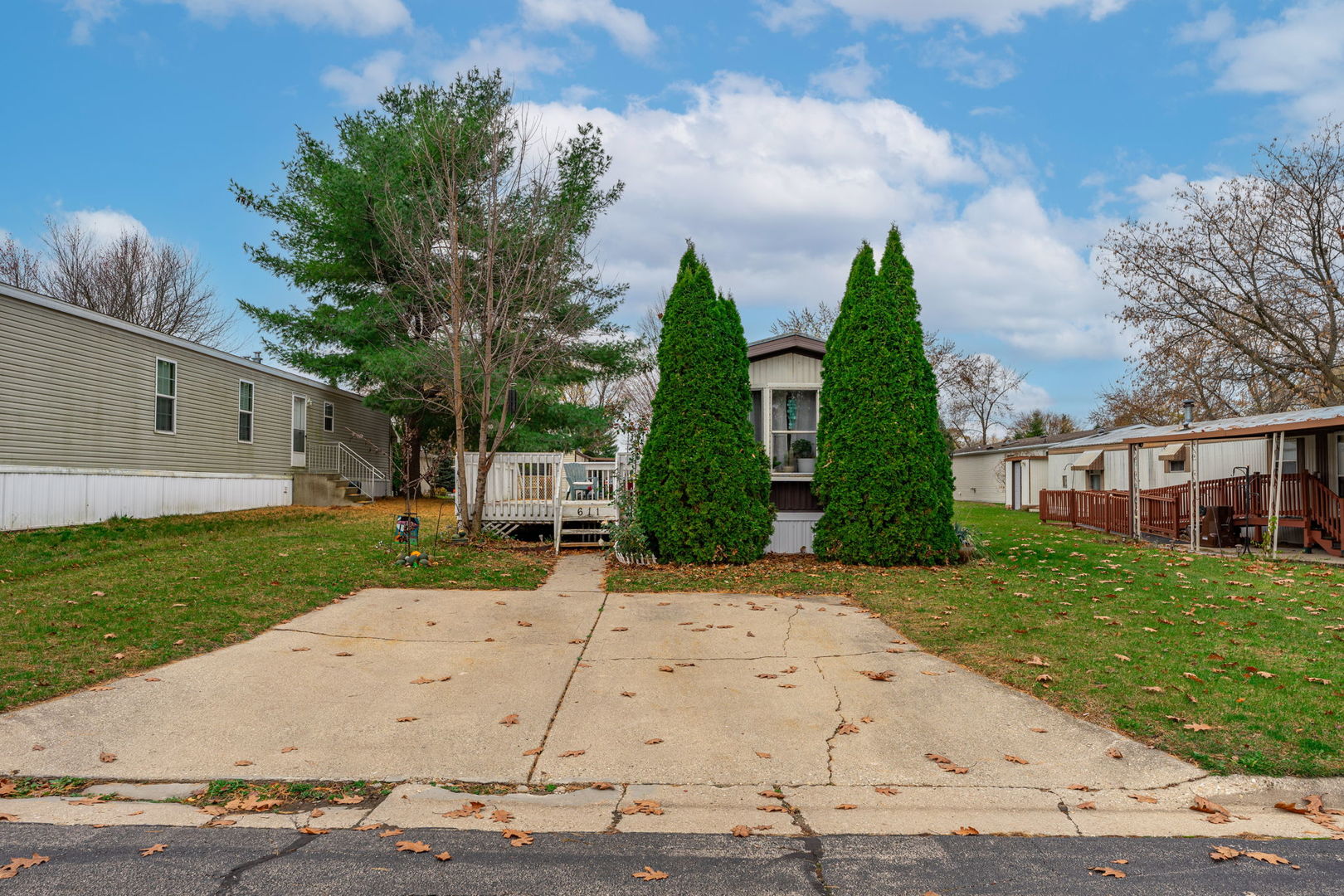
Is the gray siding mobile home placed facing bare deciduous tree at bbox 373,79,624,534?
yes

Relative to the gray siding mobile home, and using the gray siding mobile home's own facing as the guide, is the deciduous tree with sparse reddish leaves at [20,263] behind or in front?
behind

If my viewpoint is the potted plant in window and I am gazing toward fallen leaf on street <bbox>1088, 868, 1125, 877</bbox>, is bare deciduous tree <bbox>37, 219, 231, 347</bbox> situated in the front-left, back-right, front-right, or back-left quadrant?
back-right

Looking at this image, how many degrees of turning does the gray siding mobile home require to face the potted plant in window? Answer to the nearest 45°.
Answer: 0° — it already faces it

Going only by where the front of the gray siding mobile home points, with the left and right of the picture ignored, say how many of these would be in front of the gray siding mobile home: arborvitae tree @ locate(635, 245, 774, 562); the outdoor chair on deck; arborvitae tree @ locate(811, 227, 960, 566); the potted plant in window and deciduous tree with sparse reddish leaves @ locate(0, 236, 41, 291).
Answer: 4

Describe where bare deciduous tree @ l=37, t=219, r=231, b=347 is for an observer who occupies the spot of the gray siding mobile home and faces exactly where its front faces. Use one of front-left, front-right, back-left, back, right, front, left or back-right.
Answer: back-left

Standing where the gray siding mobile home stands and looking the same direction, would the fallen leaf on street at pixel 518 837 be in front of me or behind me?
in front

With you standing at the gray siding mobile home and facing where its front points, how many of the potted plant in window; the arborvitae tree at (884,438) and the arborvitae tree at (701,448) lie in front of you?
3

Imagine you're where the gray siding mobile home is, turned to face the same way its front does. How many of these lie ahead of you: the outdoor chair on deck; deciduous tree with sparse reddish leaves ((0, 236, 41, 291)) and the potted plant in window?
2

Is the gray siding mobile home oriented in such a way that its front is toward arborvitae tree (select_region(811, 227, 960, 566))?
yes

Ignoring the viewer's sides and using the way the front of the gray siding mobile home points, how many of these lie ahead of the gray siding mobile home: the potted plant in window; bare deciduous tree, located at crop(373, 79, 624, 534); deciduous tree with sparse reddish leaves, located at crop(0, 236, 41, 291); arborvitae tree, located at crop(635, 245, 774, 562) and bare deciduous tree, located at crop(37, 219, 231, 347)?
3

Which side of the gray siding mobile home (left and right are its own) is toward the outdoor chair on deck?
front

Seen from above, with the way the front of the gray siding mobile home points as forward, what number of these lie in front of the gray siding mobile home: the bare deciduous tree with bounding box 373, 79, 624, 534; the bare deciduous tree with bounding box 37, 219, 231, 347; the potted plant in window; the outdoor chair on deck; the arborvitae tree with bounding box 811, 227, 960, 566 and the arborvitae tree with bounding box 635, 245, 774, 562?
5

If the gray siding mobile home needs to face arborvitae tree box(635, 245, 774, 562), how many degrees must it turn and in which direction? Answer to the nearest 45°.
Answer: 0° — it already faces it

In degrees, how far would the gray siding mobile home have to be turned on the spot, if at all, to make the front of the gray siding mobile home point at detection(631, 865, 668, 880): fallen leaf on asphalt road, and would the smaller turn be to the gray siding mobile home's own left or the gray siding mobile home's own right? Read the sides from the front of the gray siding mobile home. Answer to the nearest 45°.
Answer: approximately 45° to the gray siding mobile home's own right

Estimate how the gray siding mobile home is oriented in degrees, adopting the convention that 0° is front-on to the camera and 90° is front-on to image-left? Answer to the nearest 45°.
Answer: approximately 315°
